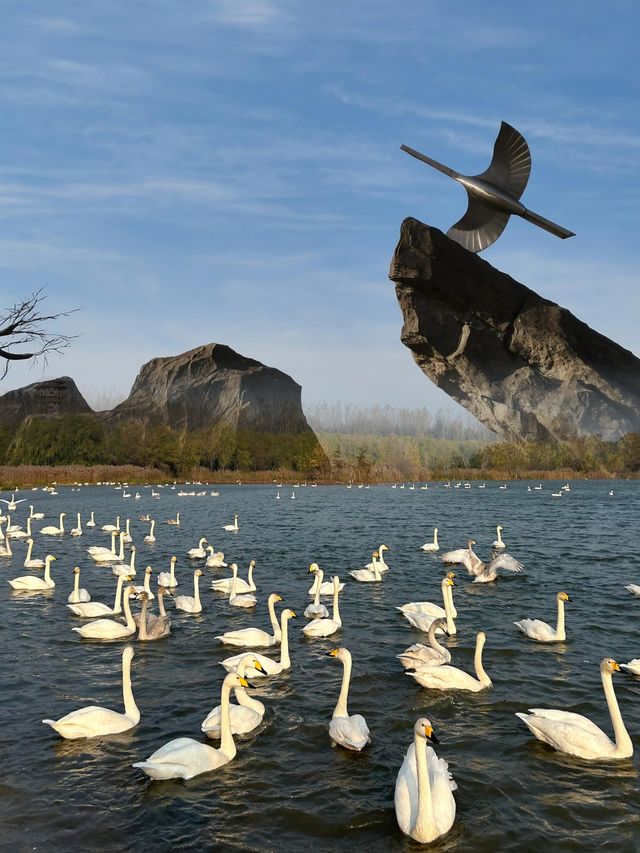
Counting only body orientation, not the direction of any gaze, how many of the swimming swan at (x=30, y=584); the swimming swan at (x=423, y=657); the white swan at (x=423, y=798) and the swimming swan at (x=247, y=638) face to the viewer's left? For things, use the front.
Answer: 0

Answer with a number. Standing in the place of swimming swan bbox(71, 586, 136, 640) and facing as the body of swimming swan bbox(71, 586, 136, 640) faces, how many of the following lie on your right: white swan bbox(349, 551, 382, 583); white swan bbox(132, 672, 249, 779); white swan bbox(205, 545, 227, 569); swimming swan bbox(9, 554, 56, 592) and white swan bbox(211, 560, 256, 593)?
1

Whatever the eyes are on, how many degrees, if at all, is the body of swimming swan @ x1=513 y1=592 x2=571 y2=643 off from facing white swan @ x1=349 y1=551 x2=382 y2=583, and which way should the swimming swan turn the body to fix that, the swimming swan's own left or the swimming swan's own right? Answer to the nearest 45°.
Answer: approximately 135° to the swimming swan's own left

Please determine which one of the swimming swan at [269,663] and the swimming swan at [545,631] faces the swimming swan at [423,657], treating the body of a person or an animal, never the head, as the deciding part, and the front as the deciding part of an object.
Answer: the swimming swan at [269,663]

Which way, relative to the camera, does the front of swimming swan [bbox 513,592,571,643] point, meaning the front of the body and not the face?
to the viewer's right

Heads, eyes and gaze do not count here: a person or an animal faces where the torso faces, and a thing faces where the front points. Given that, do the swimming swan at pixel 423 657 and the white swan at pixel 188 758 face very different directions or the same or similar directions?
same or similar directions

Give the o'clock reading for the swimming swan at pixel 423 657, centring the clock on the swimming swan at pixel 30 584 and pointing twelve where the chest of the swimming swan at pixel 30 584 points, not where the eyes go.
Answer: the swimming swan at pixel 423 657 is roughly at 2 o'clock from the swimming swan at pixel 30 584.

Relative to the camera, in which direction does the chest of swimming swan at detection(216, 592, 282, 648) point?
to the viewer's right

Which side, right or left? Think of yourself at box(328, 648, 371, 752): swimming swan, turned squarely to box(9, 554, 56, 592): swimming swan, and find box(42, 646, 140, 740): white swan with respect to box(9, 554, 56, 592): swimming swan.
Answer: left

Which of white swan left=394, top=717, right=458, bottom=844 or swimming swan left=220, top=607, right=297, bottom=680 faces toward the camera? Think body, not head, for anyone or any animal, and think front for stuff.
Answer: the white swan

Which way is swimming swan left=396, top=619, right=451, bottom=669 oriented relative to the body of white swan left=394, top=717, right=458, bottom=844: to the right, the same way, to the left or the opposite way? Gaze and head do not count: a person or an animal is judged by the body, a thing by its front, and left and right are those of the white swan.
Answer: to the left

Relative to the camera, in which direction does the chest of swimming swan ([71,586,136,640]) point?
to the viewer's right

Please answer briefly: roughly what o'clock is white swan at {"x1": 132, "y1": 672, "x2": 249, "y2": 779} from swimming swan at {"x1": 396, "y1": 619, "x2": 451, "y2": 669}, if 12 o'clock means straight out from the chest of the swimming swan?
The white swan is roughly at 4 o'clock from the swimming swan.

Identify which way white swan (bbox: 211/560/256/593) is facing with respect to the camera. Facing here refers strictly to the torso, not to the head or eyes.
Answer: to the viewer's right

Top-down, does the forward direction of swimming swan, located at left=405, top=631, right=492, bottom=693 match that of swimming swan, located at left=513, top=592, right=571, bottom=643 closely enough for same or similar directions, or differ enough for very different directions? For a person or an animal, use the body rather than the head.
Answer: same or similar directions

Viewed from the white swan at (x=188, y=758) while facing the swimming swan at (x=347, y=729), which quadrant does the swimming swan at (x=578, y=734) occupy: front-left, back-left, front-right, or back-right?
front-right
